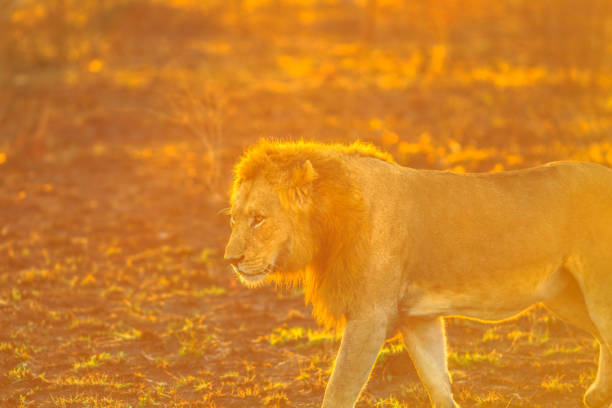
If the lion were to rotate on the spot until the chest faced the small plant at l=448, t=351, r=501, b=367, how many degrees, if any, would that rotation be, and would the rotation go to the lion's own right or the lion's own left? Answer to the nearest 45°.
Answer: approximately 90° to the lion's own right

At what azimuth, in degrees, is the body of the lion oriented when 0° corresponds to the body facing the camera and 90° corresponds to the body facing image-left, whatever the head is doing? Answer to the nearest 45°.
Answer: approximately 90°

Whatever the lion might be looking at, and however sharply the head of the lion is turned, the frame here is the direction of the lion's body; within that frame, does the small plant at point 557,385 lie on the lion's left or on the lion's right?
on the lion's right

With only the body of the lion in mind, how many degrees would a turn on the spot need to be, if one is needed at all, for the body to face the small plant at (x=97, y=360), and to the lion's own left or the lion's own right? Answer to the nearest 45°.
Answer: approximately 45° to the lion's own right
